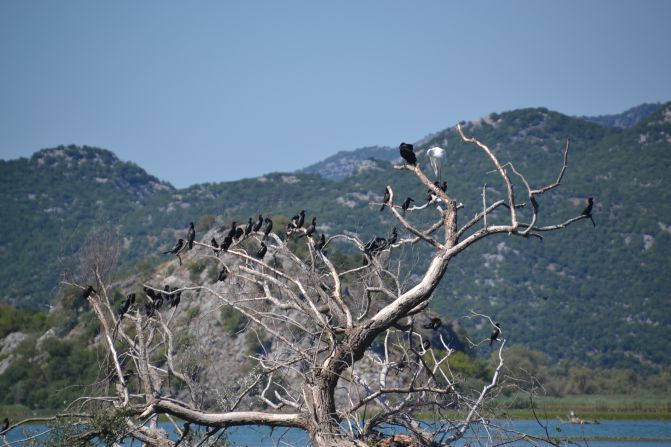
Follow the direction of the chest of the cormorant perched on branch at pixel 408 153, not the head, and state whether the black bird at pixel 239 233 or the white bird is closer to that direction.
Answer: the black bird

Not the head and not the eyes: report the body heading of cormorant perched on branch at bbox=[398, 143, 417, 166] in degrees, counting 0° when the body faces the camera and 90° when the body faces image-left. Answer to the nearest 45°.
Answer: approximately 90°
